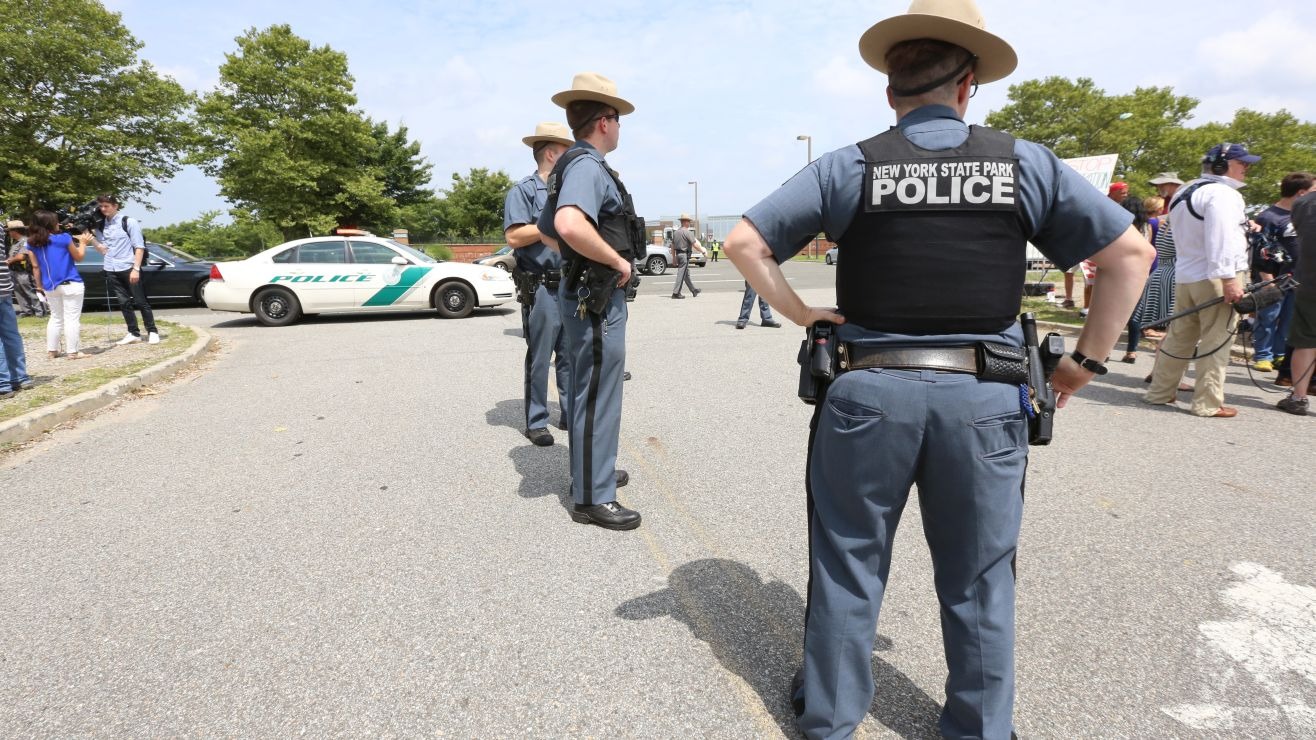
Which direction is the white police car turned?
to the viewer's right

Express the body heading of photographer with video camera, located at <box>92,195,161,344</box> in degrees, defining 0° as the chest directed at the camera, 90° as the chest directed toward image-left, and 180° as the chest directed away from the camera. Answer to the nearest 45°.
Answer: approximately 45°

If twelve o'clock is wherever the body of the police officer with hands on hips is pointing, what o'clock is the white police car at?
The white police car is roughly at 10 o'clock from the police officer with hands on hips.

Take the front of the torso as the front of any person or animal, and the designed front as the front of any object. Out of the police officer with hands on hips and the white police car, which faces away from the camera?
the police officer with hands on hips

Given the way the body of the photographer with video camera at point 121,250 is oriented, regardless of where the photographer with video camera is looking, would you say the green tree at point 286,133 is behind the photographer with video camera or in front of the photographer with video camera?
behind

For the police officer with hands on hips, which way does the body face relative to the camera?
away from the camera

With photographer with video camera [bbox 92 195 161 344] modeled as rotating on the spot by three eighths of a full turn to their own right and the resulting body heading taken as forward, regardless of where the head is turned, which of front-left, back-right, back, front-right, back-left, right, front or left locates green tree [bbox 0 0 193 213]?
front

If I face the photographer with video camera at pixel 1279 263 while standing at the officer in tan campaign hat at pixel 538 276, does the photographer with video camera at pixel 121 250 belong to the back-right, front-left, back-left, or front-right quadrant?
back-left

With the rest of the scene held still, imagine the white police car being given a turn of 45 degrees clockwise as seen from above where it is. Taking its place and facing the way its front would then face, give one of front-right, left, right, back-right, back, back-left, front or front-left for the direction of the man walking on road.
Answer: front-left

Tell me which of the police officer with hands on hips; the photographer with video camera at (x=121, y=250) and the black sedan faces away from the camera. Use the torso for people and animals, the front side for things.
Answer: the police officer with hands on hips

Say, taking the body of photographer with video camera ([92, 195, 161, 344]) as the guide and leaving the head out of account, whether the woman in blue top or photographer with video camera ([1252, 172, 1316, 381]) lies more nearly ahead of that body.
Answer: the woman in blue top
